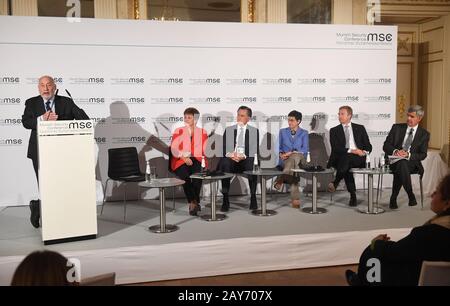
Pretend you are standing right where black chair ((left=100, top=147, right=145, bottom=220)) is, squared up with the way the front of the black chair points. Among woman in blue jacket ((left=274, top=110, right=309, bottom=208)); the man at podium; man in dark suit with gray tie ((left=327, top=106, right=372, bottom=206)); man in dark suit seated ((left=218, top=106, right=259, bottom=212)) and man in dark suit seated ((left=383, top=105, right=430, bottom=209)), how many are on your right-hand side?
1

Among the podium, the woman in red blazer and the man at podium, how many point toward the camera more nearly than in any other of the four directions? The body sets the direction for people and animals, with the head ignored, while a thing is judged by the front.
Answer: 3

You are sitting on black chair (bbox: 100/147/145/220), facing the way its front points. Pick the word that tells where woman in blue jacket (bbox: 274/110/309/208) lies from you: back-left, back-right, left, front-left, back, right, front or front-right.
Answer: front-left

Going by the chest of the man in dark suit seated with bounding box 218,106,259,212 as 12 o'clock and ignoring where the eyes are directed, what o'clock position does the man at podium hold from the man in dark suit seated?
The man at podium is roughly at 2 o'clock from the man in dark suit seated.

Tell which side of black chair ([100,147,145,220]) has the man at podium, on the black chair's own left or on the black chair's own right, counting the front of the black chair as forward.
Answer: on the black chair's own right

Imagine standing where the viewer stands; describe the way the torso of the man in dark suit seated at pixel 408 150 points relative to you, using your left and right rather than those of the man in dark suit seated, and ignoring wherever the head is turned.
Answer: facing the viewer and to the left of the viewer

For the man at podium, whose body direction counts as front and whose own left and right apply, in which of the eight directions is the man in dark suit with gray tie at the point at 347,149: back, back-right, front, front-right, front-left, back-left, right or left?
left

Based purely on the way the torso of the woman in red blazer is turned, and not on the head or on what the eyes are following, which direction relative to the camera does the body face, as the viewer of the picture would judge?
toward the camera

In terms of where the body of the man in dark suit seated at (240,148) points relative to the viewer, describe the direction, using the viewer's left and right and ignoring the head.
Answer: facing the viewer

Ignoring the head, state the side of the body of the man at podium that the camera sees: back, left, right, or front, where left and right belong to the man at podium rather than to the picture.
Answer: front

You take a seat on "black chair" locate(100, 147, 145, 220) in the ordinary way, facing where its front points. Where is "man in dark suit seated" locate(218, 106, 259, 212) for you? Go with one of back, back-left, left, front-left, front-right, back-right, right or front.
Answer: front-left
